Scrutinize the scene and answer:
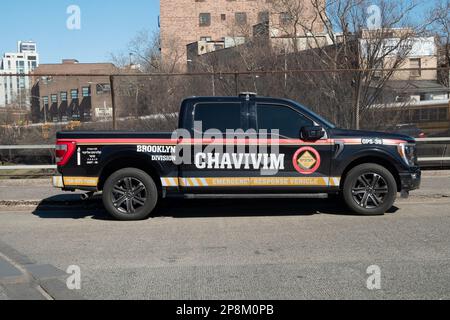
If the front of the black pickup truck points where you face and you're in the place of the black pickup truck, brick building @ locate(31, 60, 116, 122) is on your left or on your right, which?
on your left

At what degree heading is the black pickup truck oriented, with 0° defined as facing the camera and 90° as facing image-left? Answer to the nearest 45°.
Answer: approximately 270°

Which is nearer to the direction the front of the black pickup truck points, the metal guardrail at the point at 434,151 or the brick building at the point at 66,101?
the metal guardrail
